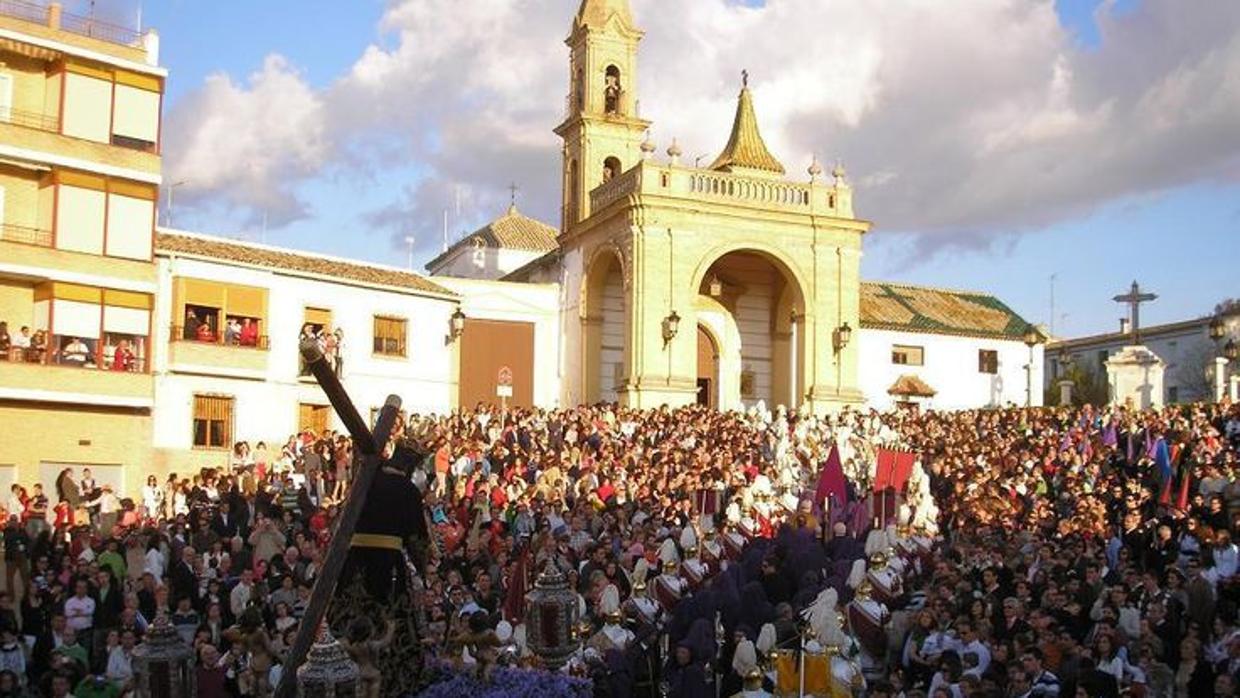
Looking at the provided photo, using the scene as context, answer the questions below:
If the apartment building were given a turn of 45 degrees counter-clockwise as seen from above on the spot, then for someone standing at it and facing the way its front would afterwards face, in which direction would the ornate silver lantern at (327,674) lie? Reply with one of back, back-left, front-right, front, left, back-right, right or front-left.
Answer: right

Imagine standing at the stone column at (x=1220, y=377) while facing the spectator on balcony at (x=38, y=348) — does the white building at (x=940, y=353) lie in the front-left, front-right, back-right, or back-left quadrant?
front-right

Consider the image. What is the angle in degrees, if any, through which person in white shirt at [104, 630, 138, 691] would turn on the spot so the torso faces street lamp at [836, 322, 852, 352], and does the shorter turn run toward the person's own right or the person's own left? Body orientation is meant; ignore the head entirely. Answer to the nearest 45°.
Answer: approximately 90° to the person's own left

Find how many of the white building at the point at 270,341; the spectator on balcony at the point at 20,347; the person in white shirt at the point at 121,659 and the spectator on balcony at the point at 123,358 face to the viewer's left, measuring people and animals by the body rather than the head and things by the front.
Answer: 0

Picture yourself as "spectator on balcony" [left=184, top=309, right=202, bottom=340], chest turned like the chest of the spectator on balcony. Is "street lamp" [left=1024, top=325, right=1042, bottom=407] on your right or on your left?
on your left

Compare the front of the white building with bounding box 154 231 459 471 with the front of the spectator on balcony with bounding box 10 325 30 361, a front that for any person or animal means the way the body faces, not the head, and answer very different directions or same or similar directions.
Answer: same or similar directions

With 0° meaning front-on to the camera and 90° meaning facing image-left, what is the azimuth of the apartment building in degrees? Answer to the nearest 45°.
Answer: approximately 315°

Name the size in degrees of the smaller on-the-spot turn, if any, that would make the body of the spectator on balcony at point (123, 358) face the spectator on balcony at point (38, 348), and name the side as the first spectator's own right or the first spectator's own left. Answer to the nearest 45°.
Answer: approximately 90° to the first spectator's own right

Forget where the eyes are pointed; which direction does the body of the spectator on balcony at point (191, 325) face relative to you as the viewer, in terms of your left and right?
facing the viewer and to the right of the viewer
